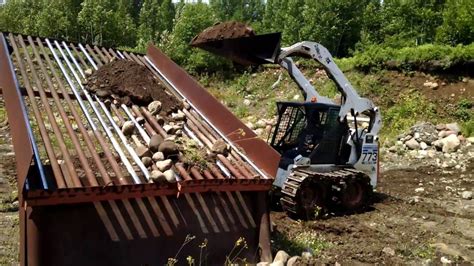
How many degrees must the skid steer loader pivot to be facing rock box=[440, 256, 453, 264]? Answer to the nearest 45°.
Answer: approximately 90° to its left

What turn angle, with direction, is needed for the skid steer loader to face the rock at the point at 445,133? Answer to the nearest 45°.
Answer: approximately 180°

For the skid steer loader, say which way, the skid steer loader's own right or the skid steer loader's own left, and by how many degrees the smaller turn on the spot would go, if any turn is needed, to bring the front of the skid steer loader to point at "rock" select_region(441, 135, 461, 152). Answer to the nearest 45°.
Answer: approximately 180°

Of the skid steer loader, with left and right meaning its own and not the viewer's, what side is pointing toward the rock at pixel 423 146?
back

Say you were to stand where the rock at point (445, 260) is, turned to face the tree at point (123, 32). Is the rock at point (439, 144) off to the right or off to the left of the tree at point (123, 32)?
right

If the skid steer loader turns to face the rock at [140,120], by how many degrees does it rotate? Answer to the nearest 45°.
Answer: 0° — it already faces it

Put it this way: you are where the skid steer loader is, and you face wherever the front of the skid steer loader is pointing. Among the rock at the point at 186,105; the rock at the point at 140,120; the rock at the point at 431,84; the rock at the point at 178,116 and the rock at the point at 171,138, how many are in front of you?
4

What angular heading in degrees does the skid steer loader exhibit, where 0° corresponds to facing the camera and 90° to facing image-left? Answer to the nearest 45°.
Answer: approximately 45°

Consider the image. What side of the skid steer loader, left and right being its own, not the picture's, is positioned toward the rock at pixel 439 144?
back

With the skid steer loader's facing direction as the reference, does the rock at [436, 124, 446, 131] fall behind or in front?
behind

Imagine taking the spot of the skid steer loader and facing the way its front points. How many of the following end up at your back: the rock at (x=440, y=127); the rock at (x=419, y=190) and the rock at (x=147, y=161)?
2

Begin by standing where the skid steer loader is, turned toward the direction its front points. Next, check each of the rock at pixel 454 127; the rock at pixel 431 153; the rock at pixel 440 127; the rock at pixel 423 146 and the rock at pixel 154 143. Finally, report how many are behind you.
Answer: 4

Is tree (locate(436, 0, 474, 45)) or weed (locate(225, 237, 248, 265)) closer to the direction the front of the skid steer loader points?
the weed

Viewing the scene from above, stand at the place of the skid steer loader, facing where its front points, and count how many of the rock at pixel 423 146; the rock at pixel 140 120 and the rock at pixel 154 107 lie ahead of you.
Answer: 2
